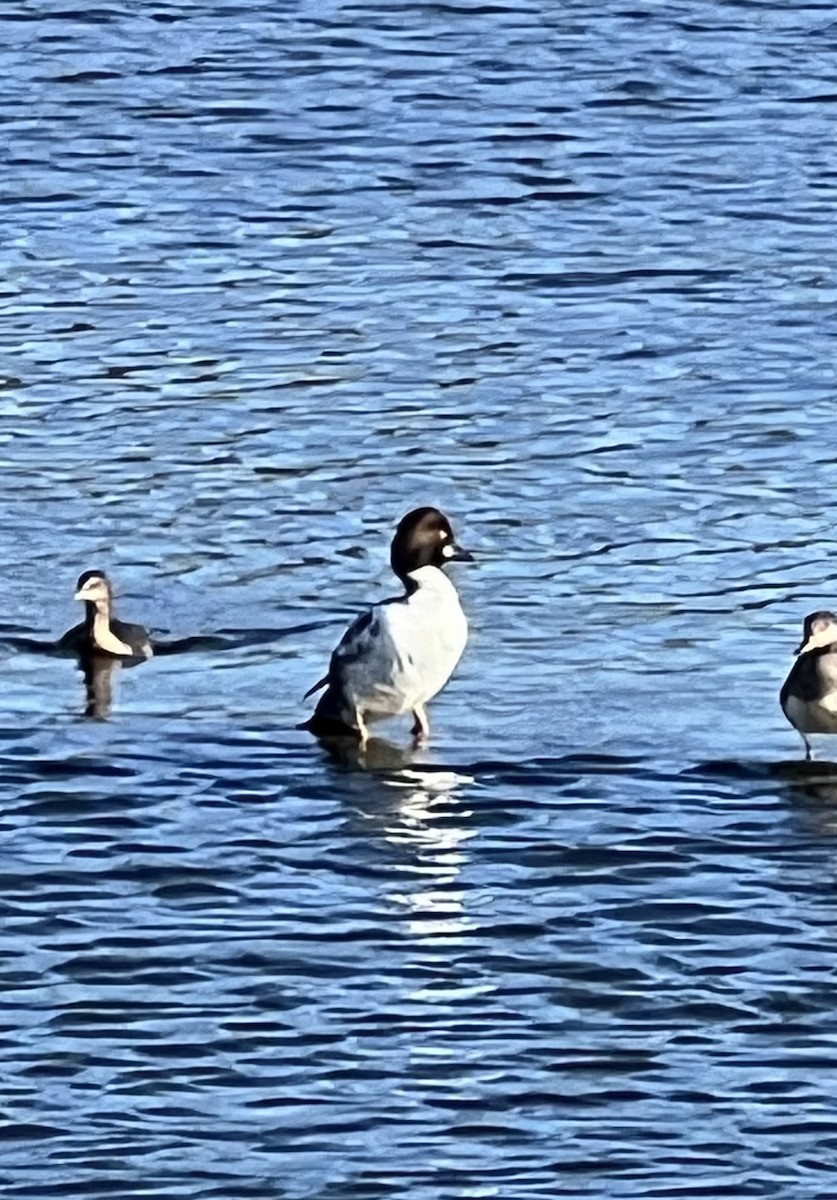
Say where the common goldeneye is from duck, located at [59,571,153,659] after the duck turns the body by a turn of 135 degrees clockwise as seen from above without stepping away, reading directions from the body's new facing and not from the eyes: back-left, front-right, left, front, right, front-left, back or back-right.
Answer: back-right

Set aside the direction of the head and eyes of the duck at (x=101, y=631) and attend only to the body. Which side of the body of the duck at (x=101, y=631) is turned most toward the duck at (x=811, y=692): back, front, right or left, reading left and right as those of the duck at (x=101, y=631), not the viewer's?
left

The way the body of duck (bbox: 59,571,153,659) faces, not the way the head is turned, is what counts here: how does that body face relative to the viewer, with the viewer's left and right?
facing the viewer and to the left of the viewer
